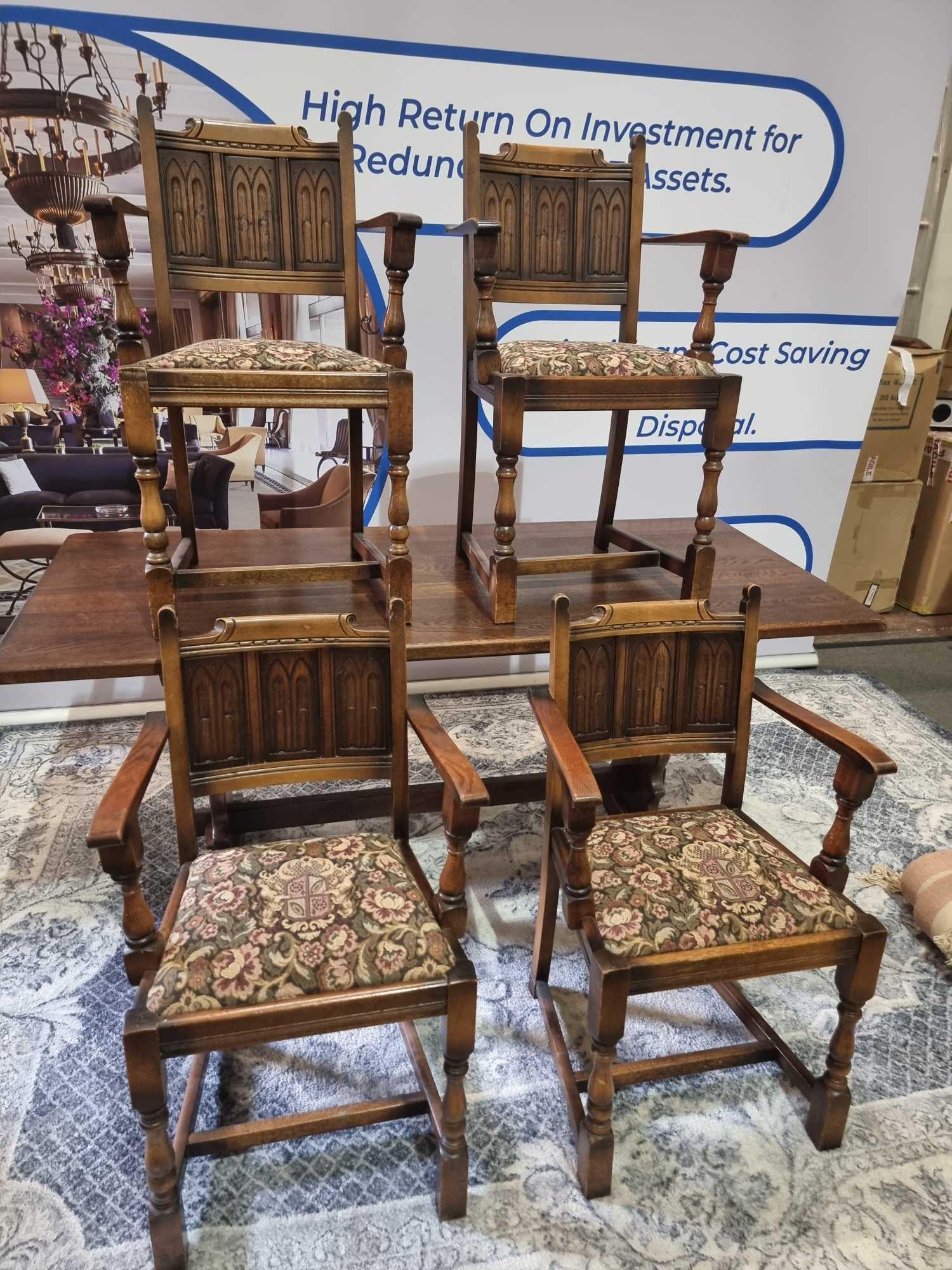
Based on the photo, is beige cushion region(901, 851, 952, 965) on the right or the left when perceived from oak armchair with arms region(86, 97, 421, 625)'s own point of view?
on its left

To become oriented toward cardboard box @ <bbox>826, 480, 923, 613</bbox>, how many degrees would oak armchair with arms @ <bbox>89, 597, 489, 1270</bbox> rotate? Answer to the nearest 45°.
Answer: approximately 135° to its left

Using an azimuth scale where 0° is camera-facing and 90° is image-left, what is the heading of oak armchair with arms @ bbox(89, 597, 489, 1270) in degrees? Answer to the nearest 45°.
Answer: approximately 0°

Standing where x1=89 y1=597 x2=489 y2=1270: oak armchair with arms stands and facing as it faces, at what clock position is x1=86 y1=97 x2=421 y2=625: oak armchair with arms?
x1=86 y1=97 x2=421 y2=625: oak armchair with arms is roughly at 6 o'clock from x1=89 y1=597 x2=489 y2=1270: oak armchair with arms.

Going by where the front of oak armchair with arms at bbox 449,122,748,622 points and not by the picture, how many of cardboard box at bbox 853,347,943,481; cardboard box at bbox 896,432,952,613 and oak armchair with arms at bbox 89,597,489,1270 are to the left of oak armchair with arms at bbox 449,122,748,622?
2

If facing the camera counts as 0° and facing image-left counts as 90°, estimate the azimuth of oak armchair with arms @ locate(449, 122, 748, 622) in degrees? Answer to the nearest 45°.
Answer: approximately 315°

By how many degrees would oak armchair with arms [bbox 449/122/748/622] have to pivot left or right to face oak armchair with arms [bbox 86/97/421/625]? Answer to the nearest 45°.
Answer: approximately 135° to its right

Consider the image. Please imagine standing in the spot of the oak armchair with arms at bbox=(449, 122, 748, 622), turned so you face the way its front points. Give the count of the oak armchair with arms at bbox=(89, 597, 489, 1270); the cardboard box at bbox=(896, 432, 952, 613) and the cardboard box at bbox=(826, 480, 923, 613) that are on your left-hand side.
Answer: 2

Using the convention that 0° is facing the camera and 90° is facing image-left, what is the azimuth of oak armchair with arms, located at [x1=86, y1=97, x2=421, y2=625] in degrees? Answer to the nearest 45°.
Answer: approximately 0°

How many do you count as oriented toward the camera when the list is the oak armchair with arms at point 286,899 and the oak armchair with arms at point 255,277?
2

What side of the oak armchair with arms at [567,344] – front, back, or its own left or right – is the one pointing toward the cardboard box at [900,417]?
left

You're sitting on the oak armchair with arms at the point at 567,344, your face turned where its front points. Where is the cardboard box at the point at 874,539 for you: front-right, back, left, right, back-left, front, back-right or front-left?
left
